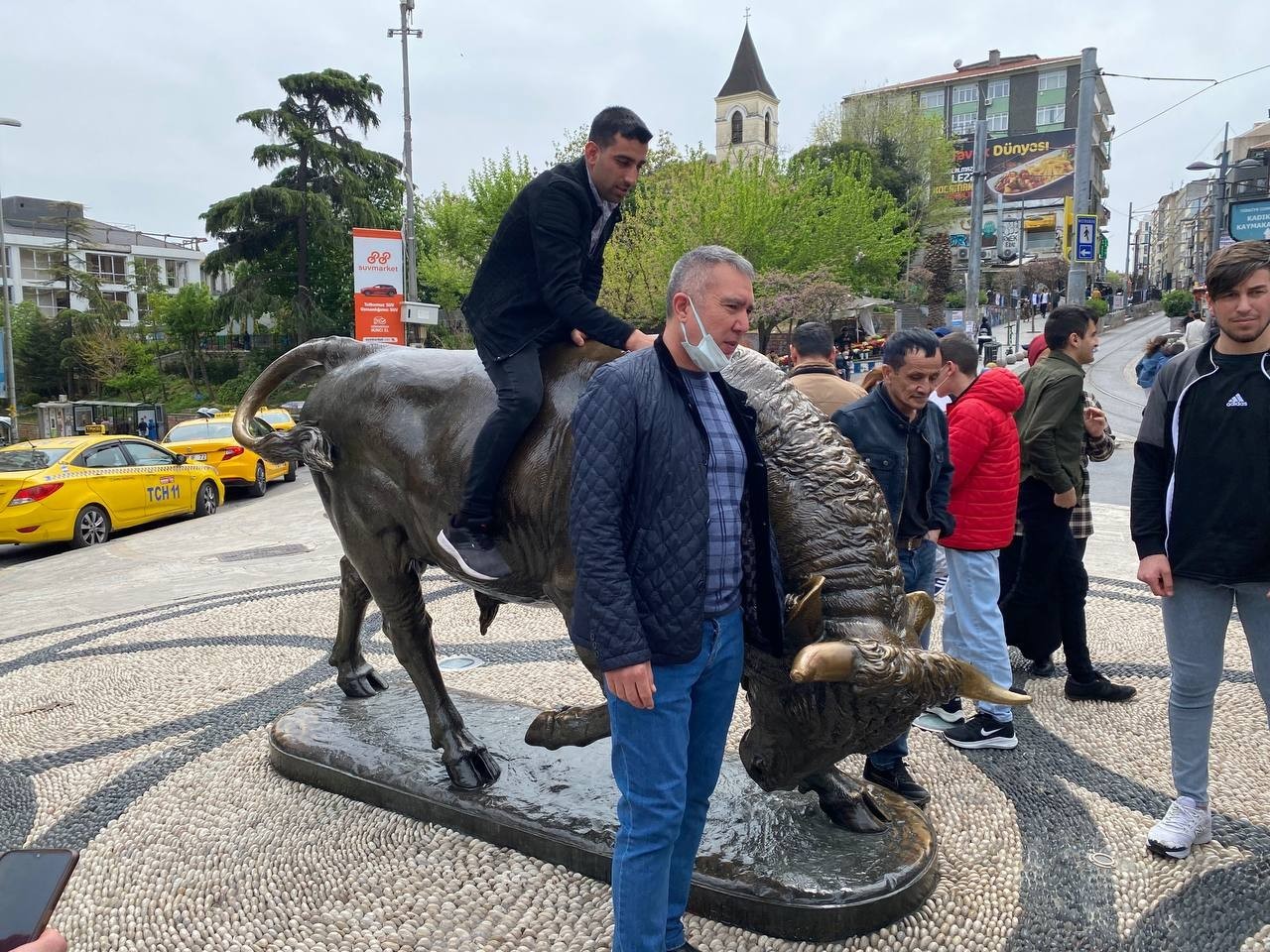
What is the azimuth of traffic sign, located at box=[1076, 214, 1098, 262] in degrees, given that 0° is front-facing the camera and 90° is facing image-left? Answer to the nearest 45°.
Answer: approximately 0°

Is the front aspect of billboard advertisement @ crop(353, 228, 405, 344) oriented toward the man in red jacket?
yes

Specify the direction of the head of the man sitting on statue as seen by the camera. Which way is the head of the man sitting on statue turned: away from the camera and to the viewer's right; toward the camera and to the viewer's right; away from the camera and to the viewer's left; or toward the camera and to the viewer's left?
toward the camera and to the viewer's right

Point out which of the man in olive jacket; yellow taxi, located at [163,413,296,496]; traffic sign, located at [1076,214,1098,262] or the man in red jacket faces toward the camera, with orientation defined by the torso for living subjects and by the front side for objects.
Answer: the traffic sign

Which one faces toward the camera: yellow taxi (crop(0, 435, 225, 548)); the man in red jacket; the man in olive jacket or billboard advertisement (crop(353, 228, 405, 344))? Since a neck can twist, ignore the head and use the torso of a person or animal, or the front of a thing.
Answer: the billboard advertisement

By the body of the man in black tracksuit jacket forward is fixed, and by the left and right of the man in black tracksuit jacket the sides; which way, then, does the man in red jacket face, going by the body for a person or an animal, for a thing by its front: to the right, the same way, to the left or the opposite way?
to the right

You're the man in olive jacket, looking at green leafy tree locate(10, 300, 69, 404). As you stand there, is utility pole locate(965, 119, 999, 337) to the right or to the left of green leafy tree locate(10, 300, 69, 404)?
right

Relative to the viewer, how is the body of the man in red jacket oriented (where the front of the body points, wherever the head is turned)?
to the viewer's left
